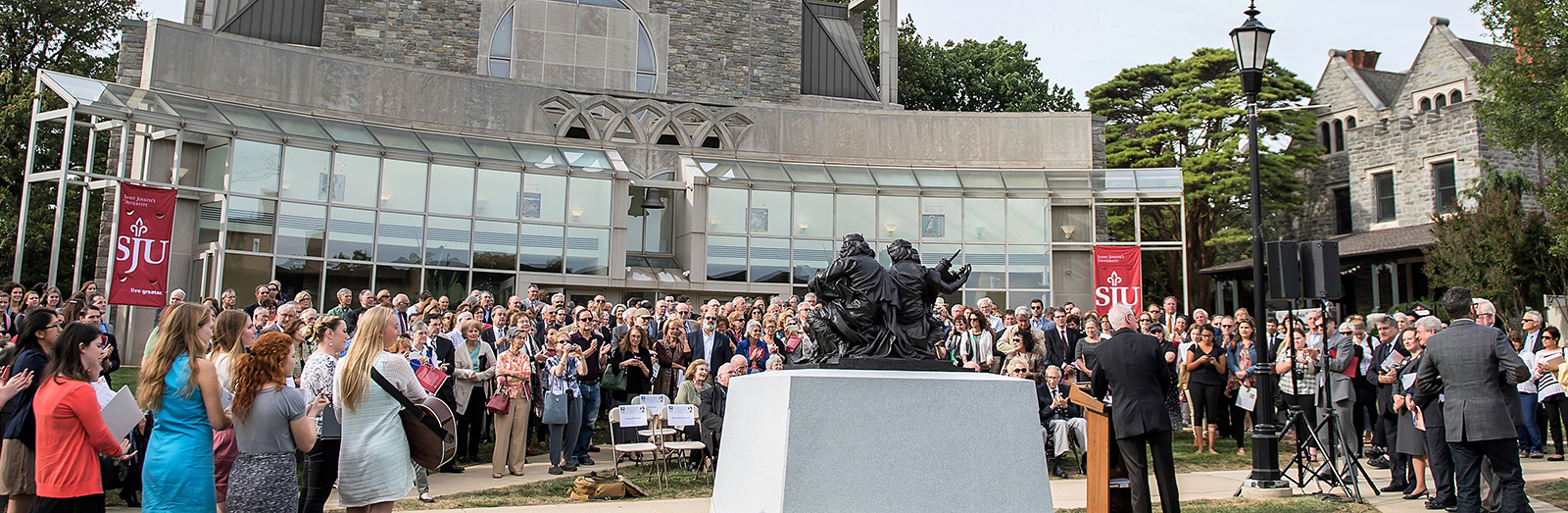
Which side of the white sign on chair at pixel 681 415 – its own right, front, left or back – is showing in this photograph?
front

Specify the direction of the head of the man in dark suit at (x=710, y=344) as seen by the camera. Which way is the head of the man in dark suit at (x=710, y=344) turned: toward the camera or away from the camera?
toward the camera

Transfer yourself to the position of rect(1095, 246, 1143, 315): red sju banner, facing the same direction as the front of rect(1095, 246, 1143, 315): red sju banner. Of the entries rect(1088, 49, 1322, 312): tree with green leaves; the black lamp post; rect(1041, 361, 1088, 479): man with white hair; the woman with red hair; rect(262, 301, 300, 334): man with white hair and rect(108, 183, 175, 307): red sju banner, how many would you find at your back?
1

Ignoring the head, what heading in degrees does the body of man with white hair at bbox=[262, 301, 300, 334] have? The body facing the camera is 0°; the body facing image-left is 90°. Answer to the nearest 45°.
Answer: approximately 315°

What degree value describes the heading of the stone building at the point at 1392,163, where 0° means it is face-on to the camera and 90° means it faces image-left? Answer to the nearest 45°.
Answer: approximately 45°

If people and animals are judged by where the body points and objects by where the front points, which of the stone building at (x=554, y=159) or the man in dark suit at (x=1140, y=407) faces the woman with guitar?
the stone building

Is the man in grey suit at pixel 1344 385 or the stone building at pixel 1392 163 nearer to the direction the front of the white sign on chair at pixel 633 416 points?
the man in grey suit

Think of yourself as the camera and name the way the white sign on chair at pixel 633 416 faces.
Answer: facing the viewer

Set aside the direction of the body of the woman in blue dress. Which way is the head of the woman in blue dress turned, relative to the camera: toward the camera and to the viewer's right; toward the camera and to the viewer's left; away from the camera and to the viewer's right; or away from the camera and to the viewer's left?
away from the camera and to the viewer's right

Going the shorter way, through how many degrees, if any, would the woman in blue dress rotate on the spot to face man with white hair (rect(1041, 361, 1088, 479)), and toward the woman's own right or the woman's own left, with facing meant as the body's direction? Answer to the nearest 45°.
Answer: approximately 45° to the woman's own right

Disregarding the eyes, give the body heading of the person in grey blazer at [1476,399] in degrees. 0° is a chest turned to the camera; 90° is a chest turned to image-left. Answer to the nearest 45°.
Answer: approximately 180°

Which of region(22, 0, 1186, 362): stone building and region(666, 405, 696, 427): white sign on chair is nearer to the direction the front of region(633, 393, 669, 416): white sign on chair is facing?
the white sign on chair

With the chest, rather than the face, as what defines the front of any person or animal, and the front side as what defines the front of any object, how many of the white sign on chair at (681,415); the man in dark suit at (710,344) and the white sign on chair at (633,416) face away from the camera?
0

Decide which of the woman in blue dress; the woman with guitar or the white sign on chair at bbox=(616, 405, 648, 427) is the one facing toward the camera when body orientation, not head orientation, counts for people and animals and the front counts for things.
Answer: the white sign on chair
